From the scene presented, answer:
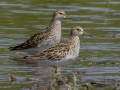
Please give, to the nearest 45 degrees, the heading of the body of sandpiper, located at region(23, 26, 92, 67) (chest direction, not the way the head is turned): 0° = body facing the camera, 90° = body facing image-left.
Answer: approximately 270°

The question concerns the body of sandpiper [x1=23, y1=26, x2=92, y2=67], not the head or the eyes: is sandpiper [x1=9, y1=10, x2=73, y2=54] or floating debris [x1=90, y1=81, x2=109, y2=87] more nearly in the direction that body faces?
the floating debris

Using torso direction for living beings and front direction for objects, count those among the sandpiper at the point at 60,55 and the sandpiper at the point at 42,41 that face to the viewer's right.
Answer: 2

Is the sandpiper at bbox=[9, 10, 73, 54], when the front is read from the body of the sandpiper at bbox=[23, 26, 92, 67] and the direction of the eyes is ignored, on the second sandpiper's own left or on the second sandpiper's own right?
on the second sandpiper's own left

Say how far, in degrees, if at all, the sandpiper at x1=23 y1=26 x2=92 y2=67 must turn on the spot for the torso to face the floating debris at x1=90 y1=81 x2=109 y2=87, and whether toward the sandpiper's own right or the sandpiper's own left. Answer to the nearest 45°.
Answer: approximately 45° to the sandpiper's own right

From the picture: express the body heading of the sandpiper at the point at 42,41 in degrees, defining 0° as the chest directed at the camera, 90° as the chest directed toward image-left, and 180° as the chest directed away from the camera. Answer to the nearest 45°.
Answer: approximately 270°

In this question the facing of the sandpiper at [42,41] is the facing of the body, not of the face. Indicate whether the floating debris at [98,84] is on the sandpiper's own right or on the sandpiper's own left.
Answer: on the sandpiper's own right

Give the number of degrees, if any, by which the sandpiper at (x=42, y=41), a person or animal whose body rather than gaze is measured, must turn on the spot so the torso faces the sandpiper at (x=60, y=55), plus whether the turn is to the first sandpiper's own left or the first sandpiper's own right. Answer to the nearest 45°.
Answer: approximately 90° to the first sandpiper's own right
